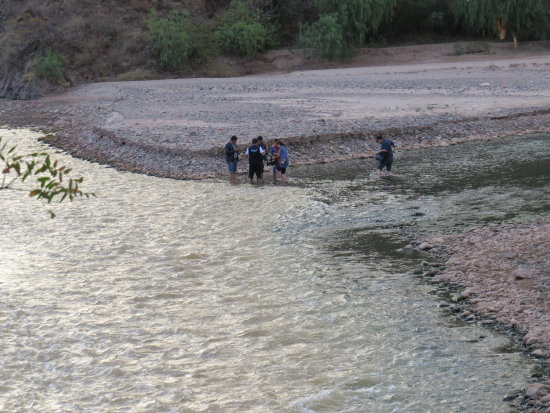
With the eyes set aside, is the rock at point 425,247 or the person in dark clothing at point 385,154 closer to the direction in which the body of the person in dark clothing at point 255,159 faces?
the person in dark clothing

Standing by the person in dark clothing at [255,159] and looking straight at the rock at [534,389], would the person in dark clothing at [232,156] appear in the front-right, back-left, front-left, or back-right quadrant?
back-right

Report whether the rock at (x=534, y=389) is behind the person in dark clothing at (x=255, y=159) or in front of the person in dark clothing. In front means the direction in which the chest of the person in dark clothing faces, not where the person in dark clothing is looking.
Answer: behind

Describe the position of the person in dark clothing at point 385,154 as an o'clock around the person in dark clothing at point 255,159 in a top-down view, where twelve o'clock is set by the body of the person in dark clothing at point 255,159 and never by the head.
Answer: the person in dark clothing at point 385,154 is roughly at 3 o'clock from the person in dark clothing at point 255,159.

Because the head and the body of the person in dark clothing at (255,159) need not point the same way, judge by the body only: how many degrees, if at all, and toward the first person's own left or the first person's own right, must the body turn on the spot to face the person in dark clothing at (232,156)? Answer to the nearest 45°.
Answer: approximately 45° to the first person's own left

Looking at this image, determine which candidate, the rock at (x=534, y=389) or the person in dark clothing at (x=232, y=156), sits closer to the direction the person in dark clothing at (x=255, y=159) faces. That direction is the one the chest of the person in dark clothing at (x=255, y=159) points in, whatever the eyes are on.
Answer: the person in dark clothing

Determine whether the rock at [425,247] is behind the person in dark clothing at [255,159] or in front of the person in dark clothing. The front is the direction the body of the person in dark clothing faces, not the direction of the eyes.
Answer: behind

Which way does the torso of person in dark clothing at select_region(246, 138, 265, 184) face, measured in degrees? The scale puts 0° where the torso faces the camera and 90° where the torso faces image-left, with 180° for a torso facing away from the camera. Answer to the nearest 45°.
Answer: approximately 180°

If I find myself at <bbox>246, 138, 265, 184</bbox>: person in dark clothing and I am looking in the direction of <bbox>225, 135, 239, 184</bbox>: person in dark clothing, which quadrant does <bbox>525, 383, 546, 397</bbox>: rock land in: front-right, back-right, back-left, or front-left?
back-left
